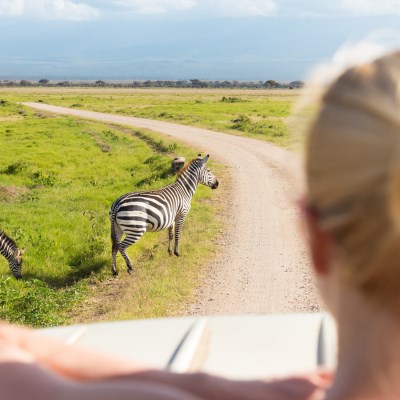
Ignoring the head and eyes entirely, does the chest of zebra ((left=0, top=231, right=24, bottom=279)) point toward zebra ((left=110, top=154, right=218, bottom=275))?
yes

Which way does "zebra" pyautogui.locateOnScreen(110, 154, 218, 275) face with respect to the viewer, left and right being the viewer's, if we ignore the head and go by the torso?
facing away from the viewer and to the right of the viewer

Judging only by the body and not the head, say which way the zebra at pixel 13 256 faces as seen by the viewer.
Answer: to the viewer's right

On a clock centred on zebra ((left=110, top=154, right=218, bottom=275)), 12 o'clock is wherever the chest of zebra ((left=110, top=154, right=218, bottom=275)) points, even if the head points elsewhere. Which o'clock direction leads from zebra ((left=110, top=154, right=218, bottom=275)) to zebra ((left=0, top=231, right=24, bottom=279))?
zebra ((left=0, top=231, right=24, bottom=279)) is roughly at 7 o'clock from zebra ((left=110, top=154, right=218, bottom=275)).
